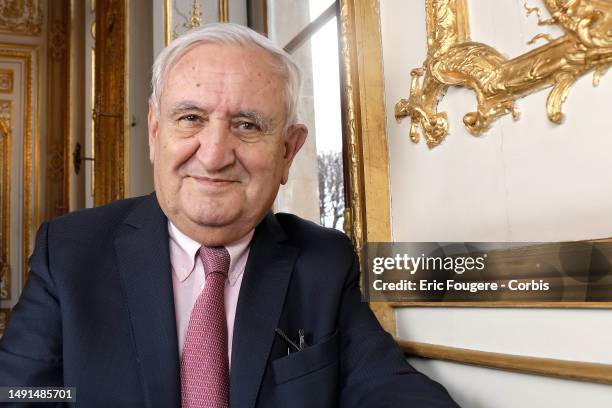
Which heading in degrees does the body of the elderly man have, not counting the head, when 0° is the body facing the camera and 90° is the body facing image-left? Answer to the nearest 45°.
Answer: approximately 0°

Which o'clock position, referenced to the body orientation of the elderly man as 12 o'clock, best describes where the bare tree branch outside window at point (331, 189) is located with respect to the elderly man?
The bare tree branch outside window is roughly at 7 o'clock from the elderly man.
